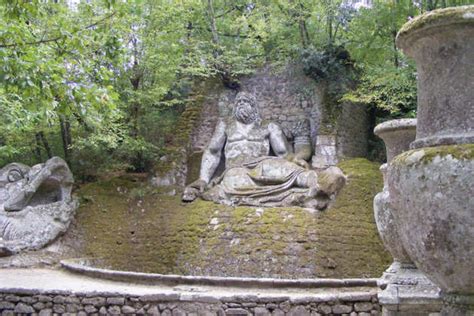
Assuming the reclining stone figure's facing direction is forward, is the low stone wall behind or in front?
in front

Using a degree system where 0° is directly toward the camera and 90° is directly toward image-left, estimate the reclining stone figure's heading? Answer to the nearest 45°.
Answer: approximately 0°

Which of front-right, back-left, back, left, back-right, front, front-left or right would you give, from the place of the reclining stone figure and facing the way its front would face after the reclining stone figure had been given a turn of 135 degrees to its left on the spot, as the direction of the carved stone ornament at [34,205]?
back-left

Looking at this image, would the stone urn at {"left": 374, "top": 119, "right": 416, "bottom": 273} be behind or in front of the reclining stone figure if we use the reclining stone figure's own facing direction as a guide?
in front

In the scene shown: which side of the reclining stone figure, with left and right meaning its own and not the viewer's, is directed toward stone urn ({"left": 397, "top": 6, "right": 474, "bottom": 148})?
front

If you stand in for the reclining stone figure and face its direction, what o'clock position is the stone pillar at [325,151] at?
The stone pillar is roughly at 8 o'clock from the reclining stone figure.

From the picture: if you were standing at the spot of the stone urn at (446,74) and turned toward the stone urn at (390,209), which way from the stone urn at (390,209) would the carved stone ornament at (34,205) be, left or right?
left

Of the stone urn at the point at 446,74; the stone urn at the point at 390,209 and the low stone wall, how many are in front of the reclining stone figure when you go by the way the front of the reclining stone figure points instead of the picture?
3
